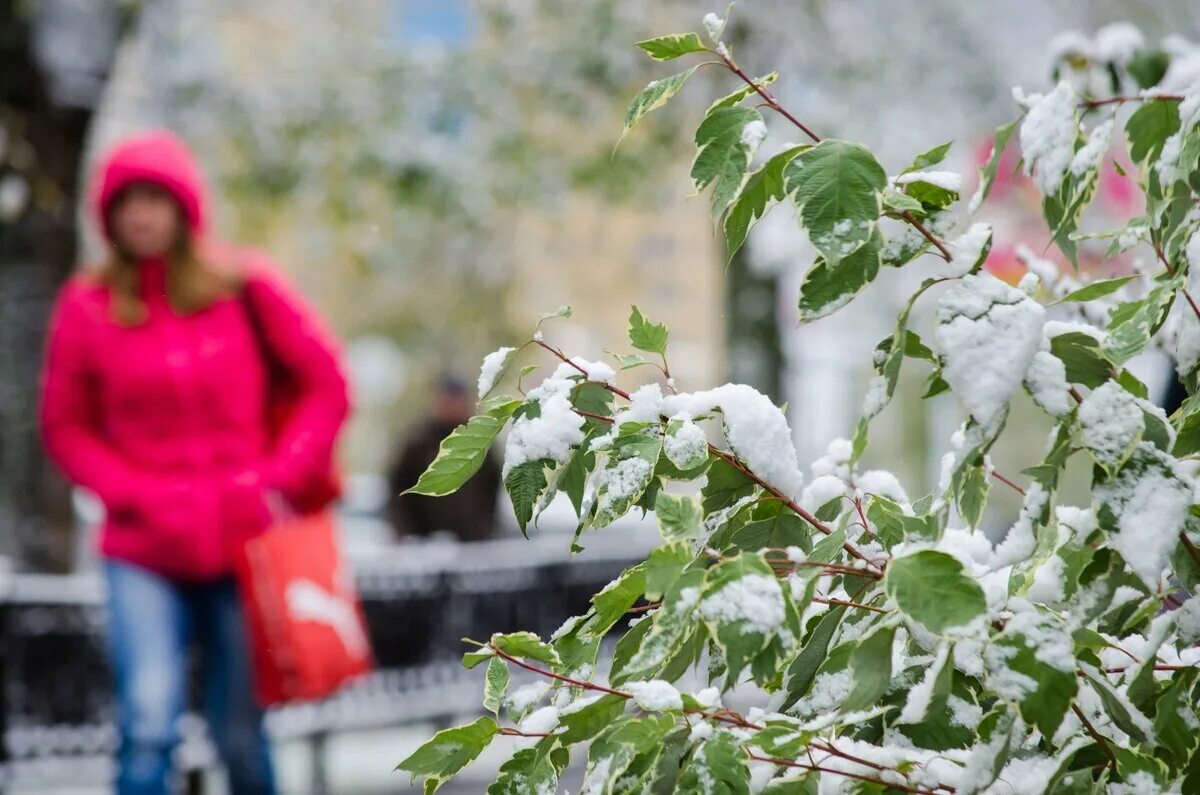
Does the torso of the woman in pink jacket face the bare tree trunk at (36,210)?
no

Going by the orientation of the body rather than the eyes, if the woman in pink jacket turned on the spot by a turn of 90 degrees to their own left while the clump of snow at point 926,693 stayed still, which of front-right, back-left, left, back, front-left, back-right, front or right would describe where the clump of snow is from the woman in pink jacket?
right

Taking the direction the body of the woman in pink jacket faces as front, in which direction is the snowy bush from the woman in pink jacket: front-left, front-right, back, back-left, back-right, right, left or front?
front

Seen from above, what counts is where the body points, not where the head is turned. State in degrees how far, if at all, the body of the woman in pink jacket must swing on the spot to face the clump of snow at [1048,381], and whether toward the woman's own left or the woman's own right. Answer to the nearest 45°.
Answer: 0° — they already face it

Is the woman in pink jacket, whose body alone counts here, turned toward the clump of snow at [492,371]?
yes

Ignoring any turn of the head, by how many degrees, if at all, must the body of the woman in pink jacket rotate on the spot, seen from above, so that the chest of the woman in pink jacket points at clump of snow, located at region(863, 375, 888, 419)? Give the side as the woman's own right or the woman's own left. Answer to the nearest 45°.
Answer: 0° — they already face it

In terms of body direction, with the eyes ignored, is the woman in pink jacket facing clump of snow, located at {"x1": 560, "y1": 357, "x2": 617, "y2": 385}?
yes

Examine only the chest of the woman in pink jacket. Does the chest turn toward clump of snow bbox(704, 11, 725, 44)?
yes

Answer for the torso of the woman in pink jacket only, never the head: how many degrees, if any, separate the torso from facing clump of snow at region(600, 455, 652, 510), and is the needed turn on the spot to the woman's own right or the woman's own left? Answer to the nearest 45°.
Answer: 0° — they already face it

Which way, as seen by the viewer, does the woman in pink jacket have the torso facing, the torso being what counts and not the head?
toward the camera

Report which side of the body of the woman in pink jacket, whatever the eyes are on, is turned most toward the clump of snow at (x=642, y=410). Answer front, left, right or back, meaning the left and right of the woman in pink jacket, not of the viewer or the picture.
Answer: front

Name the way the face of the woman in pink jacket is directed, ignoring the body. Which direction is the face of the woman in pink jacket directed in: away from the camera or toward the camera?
toward the camera

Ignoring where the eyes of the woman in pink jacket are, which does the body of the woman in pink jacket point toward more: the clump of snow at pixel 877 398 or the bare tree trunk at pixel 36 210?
the clump of snow

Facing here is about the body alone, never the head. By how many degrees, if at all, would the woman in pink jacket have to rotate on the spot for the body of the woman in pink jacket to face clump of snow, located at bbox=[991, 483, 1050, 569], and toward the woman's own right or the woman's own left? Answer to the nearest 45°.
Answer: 0° — they already face it

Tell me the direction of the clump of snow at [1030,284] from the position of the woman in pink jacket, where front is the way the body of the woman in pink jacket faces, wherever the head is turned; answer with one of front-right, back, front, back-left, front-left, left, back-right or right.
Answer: front
